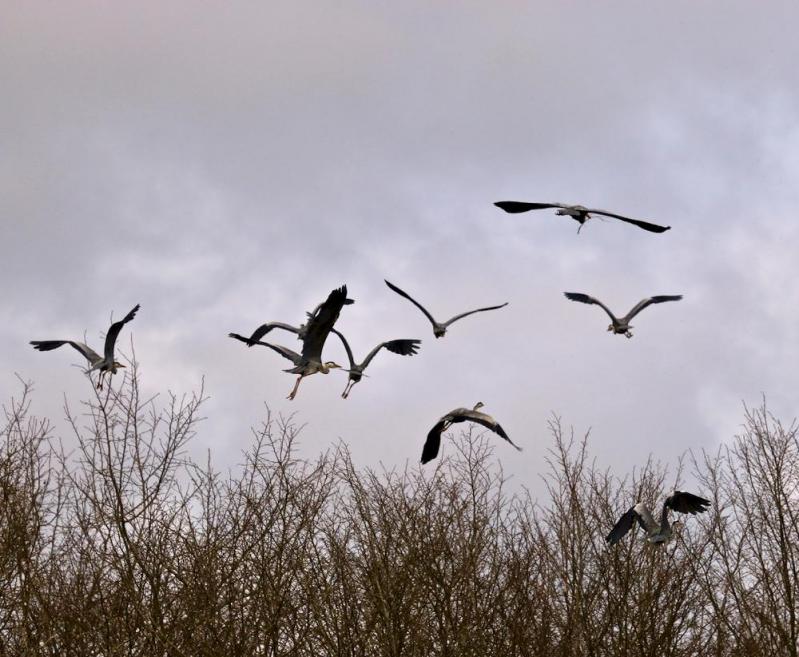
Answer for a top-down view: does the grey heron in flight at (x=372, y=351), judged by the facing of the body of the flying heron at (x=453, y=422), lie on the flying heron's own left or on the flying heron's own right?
on the flying heron's own left

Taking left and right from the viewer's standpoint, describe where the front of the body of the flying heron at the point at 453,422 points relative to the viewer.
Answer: facing away from the viewer and to the right of the viewer

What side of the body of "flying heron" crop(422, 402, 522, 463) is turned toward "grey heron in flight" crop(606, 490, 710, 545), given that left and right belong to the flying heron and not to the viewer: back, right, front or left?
front
